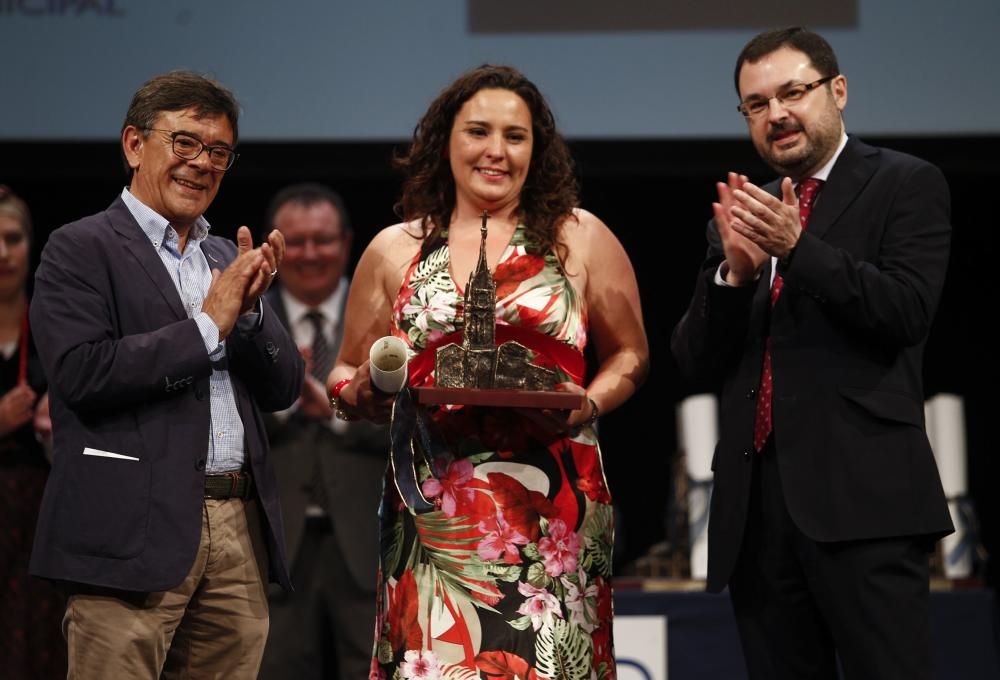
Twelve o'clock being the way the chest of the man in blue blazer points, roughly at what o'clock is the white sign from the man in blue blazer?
The white sign is roughly at 9 o'clock from the man in blue blazer.

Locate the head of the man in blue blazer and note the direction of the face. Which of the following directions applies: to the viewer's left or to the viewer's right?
to the viewer's right

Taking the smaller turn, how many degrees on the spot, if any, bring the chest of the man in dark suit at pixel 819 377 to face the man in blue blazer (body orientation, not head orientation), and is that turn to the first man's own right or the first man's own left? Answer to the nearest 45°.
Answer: approximately 45° to the first man's own right

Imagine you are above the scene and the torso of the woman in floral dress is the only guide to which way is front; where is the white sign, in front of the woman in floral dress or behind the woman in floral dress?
behind

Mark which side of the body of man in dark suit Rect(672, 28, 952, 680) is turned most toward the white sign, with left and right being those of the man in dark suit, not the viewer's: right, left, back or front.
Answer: right

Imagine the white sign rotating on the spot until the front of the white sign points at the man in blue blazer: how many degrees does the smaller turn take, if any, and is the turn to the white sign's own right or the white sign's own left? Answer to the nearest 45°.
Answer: approximately 45° to the white sign's own right
